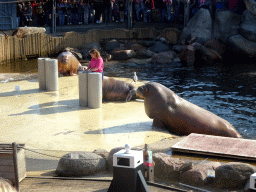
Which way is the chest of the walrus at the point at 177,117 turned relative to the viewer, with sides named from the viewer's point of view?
facing to the left of the viewer

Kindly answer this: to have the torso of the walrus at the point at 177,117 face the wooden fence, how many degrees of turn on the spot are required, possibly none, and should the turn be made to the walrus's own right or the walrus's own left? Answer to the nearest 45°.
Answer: approximately 45° to the walrus's own right

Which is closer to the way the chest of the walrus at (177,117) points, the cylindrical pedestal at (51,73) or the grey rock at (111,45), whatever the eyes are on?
the cylindrical pedestal

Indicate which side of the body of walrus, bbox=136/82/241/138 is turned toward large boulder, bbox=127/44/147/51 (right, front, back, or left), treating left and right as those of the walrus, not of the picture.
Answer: right

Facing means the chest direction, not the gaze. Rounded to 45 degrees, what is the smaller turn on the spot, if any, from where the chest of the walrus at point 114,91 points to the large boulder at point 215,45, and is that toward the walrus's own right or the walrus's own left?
approximately 135° to the walrus's own right

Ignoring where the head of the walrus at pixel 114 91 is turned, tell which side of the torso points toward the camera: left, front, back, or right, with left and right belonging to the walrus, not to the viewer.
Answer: left
